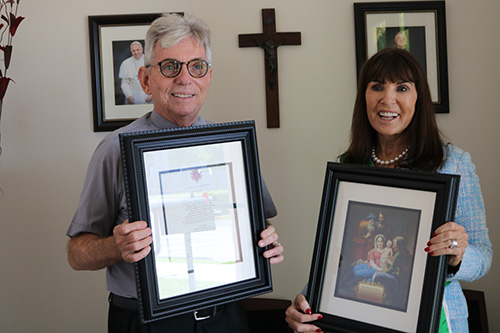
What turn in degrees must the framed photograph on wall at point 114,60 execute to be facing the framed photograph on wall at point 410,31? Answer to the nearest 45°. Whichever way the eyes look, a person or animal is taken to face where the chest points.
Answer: approximately 90° to its left

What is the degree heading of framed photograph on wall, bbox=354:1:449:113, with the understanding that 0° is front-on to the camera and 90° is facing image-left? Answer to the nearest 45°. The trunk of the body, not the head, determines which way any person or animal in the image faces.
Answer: approximately 0°

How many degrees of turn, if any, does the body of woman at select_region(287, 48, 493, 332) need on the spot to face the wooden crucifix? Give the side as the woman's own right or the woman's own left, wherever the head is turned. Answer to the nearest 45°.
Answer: approximately 90° to the woman's own right

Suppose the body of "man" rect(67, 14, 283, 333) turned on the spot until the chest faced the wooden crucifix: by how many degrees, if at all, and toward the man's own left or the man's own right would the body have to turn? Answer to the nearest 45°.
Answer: approximately 90° to the man's own left

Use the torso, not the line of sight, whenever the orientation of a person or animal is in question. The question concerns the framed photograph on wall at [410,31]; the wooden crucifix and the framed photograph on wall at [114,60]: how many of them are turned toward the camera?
3

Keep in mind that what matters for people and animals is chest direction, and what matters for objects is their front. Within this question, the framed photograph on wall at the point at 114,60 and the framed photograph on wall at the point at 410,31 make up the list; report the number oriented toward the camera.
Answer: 2

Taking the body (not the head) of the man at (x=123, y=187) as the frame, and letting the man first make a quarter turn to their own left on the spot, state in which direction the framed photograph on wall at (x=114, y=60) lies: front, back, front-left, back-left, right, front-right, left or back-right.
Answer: front-left

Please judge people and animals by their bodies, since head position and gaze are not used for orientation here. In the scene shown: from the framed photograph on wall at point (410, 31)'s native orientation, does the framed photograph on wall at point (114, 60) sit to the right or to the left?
on its right

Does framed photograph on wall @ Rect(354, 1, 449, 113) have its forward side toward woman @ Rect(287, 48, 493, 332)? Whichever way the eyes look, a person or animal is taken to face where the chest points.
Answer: yes

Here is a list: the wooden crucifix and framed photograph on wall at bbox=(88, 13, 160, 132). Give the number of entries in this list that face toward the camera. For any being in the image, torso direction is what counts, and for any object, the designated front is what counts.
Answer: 2
